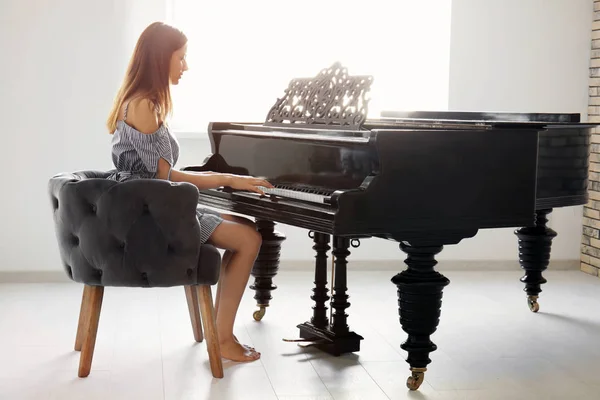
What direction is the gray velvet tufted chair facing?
to the viewer's right

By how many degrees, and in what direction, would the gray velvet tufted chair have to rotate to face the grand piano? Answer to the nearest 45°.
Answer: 0° — it already faces it

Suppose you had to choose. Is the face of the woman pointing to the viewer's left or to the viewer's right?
to the viewer's right

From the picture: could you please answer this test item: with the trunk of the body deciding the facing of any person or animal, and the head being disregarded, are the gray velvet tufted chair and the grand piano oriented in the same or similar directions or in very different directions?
very different directions

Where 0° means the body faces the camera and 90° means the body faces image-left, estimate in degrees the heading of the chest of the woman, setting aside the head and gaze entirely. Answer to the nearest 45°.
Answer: approximately 270°

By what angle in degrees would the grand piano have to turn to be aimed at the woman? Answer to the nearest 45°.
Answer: approximately 45° to its right

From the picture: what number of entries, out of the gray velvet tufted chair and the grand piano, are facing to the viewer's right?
1

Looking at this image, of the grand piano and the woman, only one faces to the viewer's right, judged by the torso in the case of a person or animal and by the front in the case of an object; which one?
the woman
